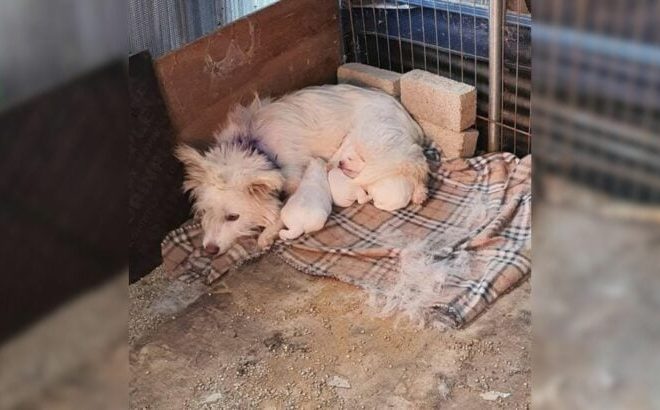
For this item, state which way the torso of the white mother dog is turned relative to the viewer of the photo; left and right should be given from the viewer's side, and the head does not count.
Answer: facing the viewer and to the left of the viewer

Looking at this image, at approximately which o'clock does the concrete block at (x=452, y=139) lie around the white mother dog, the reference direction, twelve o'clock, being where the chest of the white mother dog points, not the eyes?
The concrete block is roughly at 7 o'clock from the white mother dog.

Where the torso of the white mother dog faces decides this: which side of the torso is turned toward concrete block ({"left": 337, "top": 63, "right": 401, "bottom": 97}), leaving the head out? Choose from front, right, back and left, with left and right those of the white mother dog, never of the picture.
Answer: back

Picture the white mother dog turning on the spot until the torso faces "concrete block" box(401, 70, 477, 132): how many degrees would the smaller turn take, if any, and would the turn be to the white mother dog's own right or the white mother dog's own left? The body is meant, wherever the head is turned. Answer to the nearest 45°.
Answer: approximately 135° to the white mother dog's own left
